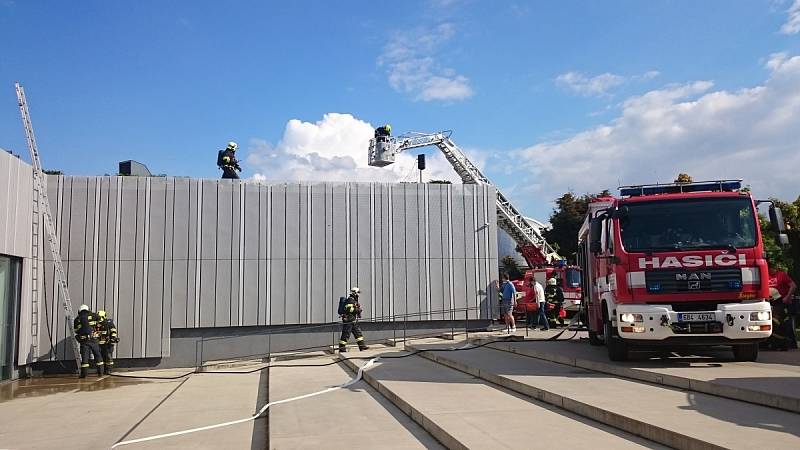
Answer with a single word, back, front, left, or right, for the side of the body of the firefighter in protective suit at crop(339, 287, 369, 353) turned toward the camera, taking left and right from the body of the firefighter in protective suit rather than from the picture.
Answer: right

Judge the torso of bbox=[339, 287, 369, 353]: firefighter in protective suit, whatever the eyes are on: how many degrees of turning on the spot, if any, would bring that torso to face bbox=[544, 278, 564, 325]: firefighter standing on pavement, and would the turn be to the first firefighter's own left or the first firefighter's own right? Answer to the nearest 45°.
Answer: approximately 45° to the first firefighter's own left

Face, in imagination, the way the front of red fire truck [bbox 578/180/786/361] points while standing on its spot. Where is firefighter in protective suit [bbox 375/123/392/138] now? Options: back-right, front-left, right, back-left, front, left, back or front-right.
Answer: back-right

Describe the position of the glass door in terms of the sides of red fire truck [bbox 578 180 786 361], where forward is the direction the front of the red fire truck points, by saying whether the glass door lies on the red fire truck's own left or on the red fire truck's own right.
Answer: on the red fire truck's own right

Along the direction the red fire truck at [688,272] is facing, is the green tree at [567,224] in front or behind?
behind

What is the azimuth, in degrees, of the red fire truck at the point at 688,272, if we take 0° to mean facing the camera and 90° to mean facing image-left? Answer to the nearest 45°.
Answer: approximately 0°

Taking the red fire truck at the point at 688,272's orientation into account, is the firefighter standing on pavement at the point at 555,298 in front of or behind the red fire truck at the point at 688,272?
behind

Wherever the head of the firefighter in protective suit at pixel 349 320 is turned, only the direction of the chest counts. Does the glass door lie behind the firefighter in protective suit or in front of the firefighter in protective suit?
behind
